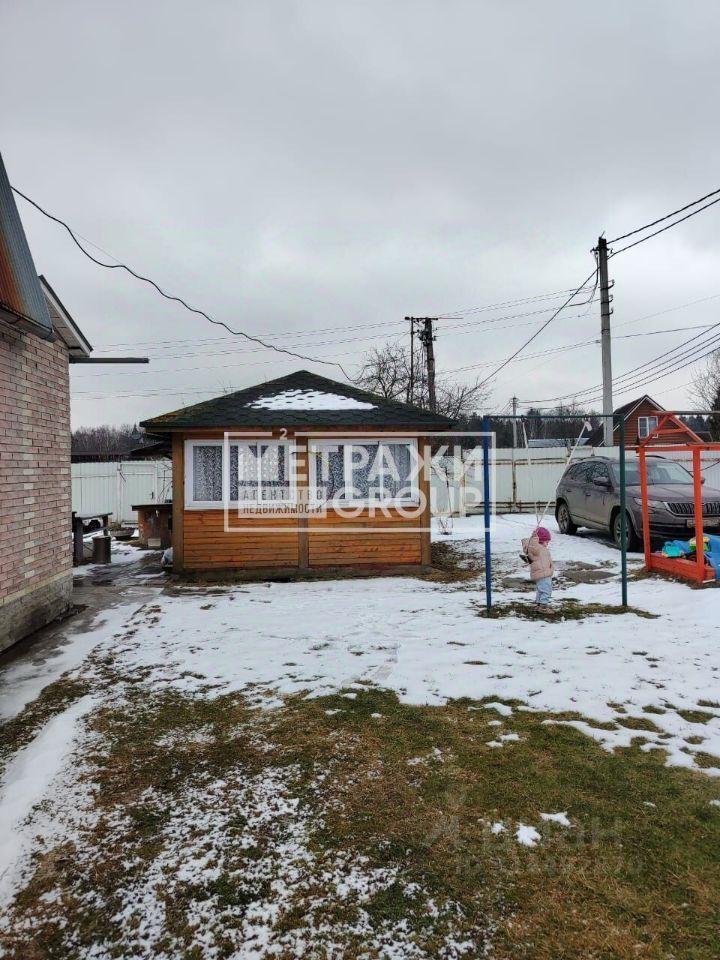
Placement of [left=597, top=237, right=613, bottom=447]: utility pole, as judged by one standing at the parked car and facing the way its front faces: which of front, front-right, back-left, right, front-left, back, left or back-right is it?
back-left

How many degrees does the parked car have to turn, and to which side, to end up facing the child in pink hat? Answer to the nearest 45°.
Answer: approximately 45° to its right

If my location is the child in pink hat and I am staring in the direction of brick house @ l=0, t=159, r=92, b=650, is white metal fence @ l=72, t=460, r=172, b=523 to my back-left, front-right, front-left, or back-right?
front-right

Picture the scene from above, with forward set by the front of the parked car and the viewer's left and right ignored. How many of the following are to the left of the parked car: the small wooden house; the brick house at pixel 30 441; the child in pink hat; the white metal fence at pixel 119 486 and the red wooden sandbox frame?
0

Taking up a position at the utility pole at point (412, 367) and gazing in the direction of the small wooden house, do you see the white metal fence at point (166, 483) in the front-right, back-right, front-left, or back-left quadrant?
front-right

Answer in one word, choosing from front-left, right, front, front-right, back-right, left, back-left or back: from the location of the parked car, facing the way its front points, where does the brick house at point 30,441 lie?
right

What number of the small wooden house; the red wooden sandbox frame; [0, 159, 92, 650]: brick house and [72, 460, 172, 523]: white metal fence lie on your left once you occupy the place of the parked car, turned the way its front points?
0

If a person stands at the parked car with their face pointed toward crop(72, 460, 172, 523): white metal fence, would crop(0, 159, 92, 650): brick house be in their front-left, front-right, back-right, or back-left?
front-left

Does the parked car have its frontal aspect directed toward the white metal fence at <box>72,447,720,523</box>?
no

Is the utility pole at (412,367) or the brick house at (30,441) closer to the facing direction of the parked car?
the brick house

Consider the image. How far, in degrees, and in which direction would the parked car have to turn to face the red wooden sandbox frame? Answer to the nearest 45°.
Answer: approximately 45° to its right

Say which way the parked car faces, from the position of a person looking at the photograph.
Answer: facing the viewer and to the right of the viewer

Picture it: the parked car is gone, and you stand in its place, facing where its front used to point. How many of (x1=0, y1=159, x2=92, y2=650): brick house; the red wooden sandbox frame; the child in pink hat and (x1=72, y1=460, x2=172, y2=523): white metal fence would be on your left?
0

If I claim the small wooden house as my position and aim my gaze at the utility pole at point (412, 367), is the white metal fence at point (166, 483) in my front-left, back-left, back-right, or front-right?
front-left

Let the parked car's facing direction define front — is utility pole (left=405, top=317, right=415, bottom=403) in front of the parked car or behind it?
behind

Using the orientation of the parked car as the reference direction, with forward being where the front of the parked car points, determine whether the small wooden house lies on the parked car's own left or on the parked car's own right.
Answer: on the parked car's own right

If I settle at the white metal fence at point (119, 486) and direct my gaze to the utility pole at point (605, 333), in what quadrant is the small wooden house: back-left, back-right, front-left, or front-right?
front-right
